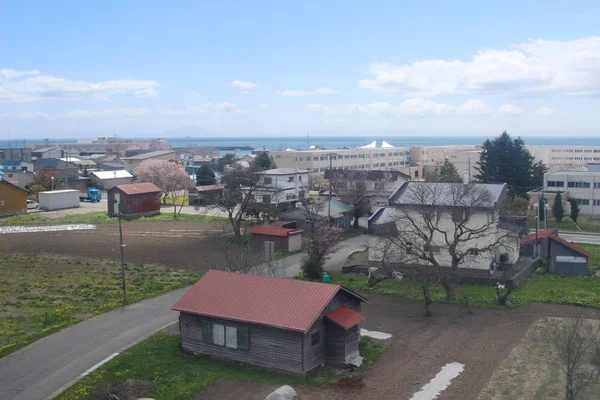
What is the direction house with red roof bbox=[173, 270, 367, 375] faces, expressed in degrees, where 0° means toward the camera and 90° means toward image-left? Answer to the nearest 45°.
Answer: approximately 315°

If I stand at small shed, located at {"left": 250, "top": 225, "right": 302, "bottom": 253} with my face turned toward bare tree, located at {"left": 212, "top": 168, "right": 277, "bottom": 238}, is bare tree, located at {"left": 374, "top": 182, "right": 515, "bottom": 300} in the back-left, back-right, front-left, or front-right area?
back-right

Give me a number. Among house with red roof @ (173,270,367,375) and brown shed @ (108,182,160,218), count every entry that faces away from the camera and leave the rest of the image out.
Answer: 0

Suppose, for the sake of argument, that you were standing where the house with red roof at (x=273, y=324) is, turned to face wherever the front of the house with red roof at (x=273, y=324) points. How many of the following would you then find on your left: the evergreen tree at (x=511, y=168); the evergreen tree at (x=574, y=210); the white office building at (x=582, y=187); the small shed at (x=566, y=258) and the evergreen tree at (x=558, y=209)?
5

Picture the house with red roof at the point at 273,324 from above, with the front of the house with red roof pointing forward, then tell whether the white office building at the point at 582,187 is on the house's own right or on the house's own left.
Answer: on the house's own left

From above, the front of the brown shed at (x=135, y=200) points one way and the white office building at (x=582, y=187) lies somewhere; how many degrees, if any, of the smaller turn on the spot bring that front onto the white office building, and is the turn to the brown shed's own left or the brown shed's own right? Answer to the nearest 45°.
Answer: approximately 135° to the brown shed's own left

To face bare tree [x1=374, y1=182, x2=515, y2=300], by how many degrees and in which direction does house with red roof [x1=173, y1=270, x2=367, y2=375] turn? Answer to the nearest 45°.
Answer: approximately 90° to its left

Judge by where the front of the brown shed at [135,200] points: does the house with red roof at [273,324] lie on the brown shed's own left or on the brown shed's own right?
on the brown shed's own left

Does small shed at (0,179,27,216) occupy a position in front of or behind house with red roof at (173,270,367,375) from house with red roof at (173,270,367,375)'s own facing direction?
behind

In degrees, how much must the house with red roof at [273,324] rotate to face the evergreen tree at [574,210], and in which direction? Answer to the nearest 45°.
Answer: approximately 90° to its left

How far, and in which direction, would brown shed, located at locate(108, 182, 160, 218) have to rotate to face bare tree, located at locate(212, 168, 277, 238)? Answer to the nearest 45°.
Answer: approximately 90° to its left

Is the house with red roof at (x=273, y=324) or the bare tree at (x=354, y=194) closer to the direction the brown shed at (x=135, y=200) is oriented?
the house with red roof

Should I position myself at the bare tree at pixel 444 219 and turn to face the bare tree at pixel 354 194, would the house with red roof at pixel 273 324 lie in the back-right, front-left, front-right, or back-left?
back-left
